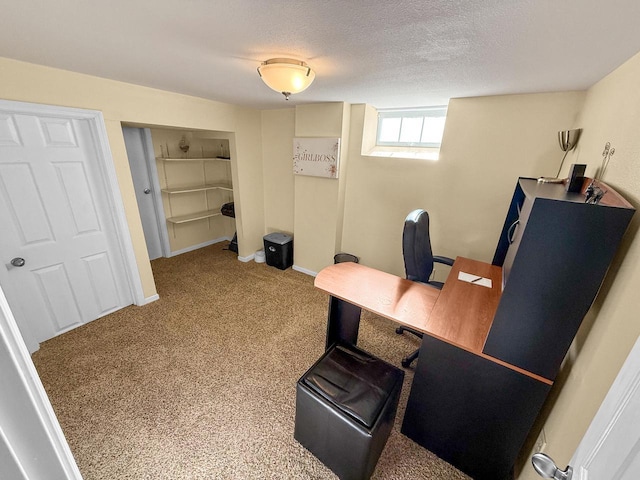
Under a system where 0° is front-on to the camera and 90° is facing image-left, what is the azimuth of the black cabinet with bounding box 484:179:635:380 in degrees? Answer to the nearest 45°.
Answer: approximately 90°

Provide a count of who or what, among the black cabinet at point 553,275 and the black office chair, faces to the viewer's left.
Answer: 1

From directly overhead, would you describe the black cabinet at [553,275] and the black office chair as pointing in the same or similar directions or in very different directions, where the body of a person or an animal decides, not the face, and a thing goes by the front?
very different directions

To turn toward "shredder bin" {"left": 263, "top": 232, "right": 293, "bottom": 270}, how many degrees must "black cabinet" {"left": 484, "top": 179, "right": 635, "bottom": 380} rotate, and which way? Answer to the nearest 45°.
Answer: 0° — it already faces it

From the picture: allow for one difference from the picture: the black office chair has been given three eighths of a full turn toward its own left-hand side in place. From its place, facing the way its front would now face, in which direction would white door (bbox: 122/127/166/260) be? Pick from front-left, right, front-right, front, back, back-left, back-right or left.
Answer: front-left

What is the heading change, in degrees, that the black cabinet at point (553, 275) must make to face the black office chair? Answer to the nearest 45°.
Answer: approximately 45° to its right
